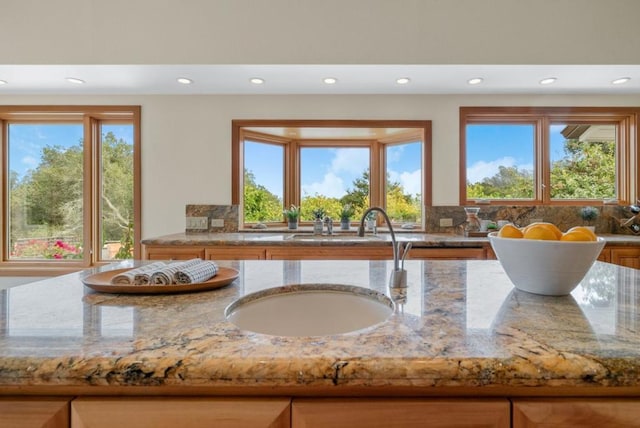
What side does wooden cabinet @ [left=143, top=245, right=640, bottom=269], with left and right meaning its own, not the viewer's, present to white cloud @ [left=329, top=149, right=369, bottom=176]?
back

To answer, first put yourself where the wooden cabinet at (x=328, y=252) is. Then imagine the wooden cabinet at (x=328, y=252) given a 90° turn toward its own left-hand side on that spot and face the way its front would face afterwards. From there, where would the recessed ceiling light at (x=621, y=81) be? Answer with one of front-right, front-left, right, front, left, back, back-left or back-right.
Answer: front

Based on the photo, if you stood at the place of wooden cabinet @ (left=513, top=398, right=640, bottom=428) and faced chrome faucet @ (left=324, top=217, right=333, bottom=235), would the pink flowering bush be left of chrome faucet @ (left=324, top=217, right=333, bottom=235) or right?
left

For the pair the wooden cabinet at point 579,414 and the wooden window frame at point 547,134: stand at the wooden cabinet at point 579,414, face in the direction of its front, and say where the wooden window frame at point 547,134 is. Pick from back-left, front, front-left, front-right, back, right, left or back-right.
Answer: back

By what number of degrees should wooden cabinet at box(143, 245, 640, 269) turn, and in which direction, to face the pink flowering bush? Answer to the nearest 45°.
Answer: approximately 90° to its right

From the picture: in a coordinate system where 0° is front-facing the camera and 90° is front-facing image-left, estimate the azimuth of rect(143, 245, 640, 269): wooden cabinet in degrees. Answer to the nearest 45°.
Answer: approximately 0°

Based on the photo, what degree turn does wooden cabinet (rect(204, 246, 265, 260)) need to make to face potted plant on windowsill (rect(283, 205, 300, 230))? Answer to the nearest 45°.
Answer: approximately 135° to its left

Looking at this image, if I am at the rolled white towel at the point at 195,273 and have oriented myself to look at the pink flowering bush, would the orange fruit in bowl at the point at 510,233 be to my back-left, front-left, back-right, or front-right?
back-right

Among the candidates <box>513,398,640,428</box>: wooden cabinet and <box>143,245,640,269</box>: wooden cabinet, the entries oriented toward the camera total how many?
2

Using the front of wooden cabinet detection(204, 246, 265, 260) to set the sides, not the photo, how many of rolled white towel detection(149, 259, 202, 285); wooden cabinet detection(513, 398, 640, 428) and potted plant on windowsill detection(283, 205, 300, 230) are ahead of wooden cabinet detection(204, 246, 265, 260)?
2
